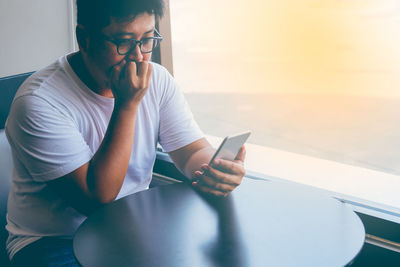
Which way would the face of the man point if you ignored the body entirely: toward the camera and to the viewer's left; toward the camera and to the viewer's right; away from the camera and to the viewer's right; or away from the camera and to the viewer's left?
toward the camera and to the viewer's right

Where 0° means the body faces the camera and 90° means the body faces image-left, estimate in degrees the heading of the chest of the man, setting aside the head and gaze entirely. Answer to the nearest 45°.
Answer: approximately 315°
